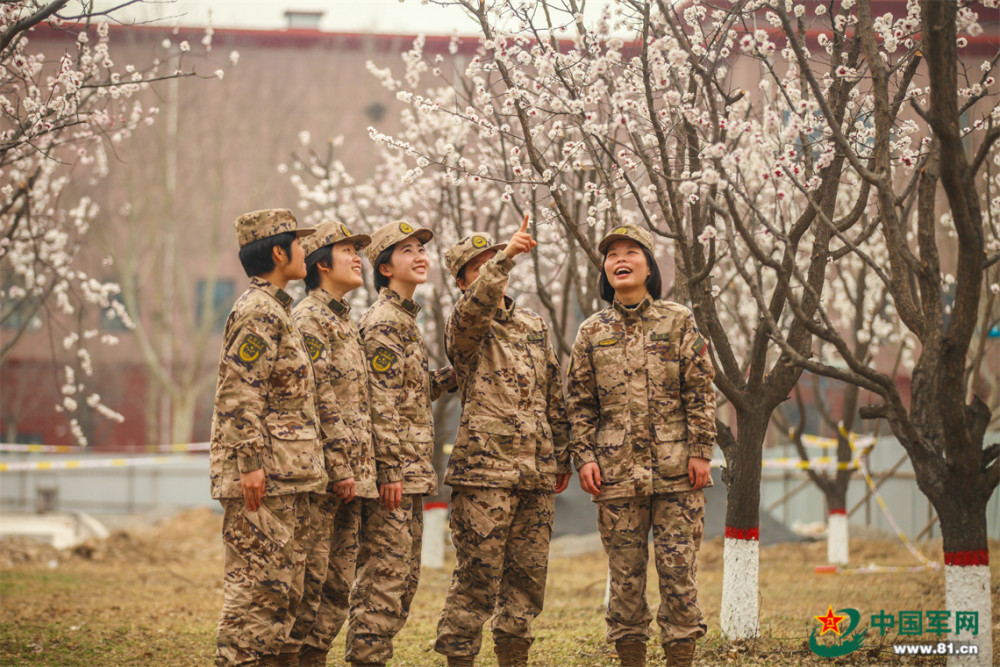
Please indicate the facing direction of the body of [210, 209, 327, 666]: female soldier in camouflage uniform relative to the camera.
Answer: to the viewer's right

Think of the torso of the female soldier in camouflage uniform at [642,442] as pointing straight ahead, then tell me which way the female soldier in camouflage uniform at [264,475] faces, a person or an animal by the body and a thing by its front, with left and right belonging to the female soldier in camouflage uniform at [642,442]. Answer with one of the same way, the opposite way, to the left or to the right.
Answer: to the left

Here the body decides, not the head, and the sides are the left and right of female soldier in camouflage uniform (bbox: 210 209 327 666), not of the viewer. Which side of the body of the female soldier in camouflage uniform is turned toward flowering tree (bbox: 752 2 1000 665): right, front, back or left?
front

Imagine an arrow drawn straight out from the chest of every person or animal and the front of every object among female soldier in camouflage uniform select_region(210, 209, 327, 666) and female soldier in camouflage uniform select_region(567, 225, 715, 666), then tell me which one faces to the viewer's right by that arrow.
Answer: female soldier in camouflage uniform select_region(210, 209, 327, 666)

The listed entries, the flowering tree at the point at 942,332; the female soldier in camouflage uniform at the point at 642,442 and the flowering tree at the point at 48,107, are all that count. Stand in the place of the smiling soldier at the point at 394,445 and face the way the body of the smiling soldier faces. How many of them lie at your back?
1

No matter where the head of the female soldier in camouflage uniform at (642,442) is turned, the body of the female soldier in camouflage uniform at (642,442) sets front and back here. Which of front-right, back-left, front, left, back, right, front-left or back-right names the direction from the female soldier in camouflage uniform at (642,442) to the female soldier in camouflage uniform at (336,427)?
right

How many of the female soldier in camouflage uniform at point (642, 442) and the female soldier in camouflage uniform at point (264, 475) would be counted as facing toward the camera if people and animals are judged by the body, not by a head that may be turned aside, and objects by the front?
1

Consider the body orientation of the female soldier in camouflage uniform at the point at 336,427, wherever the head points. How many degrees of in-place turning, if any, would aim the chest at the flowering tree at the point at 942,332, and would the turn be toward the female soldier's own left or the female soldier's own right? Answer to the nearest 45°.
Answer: approximately 45° to the female soldier's own left

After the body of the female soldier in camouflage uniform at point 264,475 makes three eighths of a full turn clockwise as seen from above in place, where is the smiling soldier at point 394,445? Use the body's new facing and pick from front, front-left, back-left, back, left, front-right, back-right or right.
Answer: back

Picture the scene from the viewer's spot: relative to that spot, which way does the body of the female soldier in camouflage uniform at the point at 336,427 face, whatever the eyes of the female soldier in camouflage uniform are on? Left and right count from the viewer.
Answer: facing the viewer and to the right of the viewer

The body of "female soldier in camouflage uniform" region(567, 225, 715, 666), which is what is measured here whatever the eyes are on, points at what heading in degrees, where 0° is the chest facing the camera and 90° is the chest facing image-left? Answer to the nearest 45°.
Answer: approximately 0°

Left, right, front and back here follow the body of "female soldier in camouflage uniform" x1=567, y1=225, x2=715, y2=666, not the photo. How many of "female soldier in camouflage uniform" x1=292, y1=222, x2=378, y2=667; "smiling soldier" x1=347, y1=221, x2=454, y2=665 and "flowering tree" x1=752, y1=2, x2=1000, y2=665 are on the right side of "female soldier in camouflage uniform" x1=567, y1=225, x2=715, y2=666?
2

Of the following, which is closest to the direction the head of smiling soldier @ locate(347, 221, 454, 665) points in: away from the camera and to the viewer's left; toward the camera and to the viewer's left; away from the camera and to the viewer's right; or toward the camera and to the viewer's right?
toward the camera and to the viewer's right
